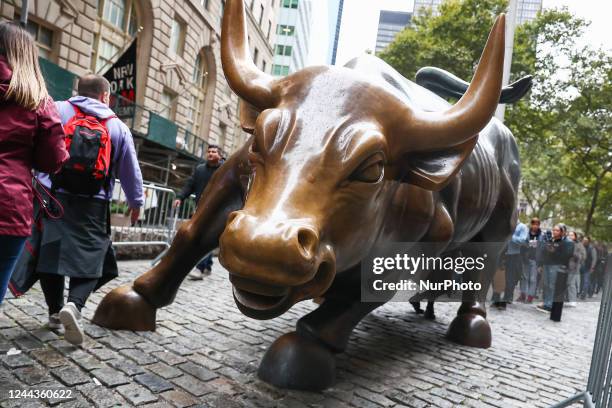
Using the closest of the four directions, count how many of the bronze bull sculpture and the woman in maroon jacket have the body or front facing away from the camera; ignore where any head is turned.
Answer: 1

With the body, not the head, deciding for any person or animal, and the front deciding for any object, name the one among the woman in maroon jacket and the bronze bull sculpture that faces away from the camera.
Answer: the woman in maroon jacket

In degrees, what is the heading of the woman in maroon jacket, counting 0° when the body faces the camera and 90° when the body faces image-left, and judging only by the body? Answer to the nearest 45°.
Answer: approximately 180°

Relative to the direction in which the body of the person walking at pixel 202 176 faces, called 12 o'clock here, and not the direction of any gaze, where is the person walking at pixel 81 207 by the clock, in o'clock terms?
the person walking at pixel 81 207 is roughly at 11 o'clock from the person walking at pixel 202 176.

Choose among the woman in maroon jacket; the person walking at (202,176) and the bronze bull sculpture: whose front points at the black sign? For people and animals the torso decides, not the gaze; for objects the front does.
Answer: the woman in maroon jacket

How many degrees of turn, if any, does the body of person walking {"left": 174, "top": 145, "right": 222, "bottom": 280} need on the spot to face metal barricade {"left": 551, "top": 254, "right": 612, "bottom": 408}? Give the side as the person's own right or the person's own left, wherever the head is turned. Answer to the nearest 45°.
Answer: approximately 90° to the person's own left

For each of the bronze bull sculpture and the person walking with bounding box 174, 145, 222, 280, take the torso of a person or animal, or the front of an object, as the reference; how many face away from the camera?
0

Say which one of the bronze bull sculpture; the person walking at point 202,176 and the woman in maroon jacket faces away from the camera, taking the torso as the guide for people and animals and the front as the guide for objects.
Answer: the woman in maroon jacket

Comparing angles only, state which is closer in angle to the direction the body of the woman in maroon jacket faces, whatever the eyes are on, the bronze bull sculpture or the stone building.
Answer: the stone building

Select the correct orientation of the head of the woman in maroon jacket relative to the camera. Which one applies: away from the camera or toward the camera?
away from the camera

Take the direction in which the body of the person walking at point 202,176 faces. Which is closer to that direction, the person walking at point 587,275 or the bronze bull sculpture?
the bronze bull sculpture

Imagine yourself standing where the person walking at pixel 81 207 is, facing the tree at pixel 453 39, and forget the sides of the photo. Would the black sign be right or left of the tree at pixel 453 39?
left

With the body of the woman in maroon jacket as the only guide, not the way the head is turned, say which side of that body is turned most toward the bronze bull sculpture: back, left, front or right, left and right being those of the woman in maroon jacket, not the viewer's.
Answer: right

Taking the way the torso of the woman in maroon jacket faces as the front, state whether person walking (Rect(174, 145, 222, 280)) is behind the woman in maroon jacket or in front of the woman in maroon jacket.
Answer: in front

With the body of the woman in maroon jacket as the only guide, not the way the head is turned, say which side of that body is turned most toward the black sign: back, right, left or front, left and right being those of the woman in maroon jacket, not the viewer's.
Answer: front

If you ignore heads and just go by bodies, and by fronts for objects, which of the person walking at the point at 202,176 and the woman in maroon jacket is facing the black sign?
the woman in maroon jacket

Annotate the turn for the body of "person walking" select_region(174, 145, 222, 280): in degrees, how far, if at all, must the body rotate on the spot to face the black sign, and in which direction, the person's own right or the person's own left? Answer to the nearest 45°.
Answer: approximately 135° to the person's own right

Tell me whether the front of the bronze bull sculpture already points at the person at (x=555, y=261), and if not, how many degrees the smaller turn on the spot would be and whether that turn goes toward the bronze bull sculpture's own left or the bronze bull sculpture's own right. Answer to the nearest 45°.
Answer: approximately 180°
